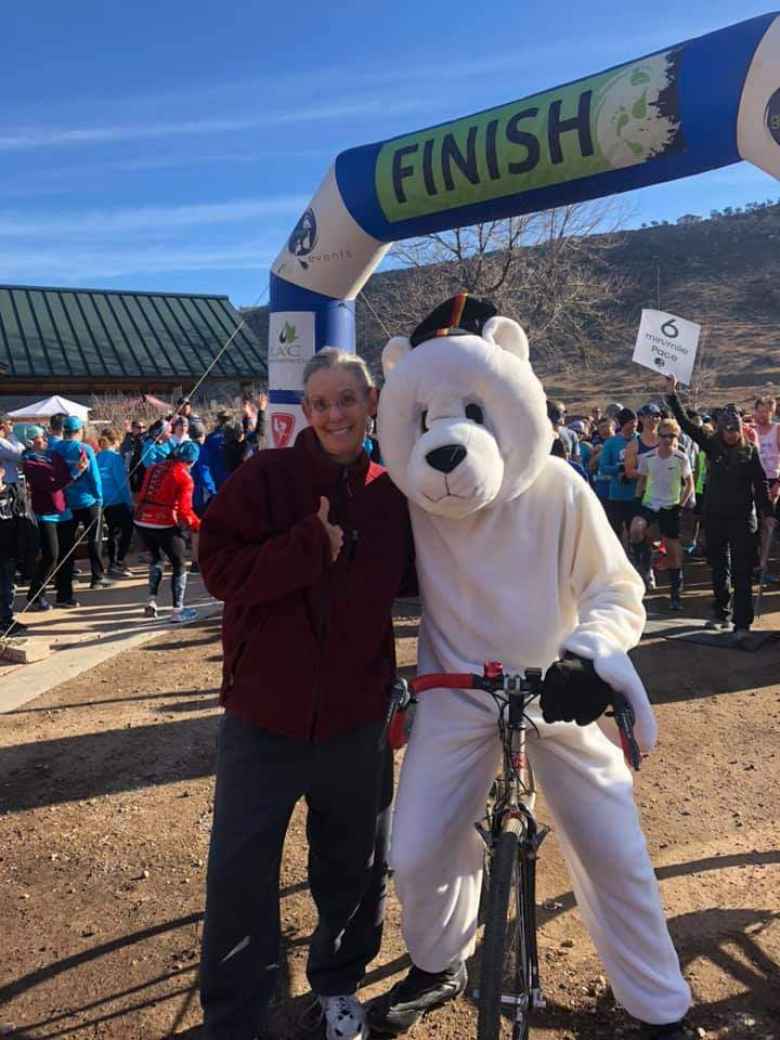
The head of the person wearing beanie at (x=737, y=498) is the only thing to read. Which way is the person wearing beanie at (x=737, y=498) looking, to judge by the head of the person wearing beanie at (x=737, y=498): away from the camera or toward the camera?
toward the camera

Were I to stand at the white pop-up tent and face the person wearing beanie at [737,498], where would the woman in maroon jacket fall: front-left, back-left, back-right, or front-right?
front-right

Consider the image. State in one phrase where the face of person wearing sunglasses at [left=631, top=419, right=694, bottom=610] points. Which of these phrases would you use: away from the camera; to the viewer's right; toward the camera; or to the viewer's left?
toward the camera

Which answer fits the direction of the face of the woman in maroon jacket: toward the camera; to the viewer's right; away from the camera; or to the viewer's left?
toward the camera

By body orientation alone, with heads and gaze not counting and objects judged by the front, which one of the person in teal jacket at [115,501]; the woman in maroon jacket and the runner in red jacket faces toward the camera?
the woman in maroon jacket

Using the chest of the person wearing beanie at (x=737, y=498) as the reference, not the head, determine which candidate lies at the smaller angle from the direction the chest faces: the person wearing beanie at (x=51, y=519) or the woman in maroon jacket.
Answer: the woman in maroon jacket

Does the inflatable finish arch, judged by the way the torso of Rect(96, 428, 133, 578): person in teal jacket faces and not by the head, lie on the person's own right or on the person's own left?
on the person's own right

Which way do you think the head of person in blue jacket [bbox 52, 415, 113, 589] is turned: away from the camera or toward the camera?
away from the camera

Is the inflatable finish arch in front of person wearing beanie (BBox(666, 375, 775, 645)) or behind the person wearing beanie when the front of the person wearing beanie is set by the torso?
in front

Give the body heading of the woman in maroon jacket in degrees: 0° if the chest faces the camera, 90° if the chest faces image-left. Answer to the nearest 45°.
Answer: approximately 0°

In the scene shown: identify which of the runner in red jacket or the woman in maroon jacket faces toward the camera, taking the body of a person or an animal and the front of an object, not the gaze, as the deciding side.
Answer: the woman in maroon jacket

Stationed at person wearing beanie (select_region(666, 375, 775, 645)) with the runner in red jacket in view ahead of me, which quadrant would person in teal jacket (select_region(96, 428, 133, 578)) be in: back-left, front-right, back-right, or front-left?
front-right

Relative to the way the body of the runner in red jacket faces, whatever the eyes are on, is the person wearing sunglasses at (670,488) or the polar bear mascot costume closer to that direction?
the person wearing sunglasses

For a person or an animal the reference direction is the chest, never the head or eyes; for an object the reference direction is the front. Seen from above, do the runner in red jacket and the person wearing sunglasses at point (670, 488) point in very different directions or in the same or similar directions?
very different directions

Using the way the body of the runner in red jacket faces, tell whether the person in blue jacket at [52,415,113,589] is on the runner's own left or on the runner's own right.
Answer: on the runner's own left
